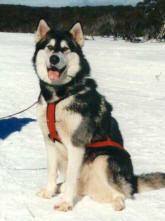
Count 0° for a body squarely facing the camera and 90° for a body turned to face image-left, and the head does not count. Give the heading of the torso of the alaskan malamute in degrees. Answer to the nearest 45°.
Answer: approximately 45°
